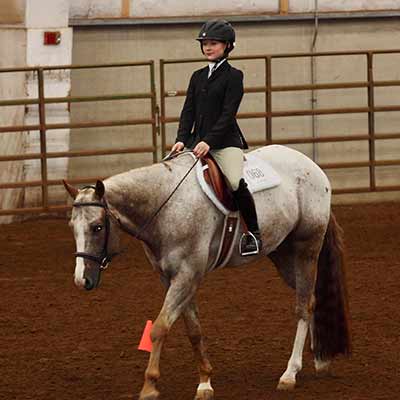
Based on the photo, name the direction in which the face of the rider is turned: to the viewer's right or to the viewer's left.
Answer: to the viewer's left

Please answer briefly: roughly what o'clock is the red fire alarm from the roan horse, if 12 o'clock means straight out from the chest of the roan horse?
The red fire alarm is roughly at 4 o'clock from the roan horse.

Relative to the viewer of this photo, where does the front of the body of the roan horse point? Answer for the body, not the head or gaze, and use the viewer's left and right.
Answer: facing the viewer and to the left of the viewer
